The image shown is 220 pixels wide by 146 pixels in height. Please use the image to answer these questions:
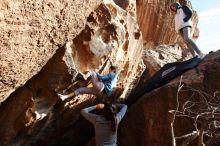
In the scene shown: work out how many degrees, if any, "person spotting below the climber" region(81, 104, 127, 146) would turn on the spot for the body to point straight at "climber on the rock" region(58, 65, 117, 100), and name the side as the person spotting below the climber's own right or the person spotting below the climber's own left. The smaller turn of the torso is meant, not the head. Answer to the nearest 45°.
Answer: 0° — they already face them

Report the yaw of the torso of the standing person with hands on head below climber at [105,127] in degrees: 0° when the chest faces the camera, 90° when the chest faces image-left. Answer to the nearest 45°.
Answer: approximately 180°
